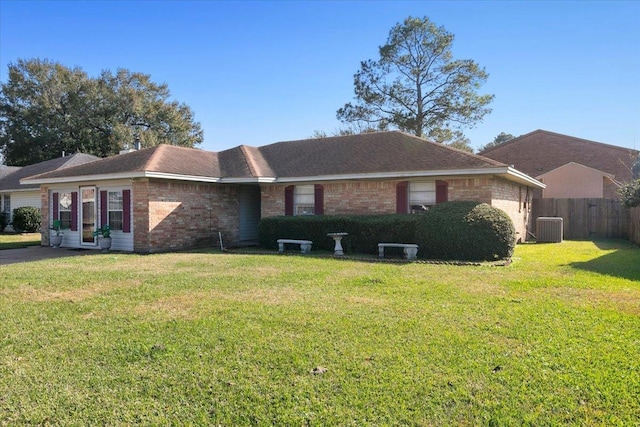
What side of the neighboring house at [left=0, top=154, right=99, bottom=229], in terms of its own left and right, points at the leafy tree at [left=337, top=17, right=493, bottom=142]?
left

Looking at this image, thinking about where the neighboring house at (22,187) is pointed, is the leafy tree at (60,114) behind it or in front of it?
behind

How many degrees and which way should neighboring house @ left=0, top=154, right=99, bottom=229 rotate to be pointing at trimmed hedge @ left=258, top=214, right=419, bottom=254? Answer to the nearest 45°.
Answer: approximately 45° to its left

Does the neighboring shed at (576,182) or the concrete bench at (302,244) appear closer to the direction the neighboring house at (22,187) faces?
the concrete bench

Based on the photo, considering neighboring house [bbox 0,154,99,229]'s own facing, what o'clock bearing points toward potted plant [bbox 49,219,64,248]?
The potted plant is roughly at 10 o'clock from the neighboring house.

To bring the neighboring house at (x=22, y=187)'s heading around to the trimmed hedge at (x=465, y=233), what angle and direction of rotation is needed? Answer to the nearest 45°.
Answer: approximately 45° to its left

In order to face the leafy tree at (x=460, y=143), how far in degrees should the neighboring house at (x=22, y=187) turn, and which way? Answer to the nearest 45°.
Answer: approximately 90° to its left

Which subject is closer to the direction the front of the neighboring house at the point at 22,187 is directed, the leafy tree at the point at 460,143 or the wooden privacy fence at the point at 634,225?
the wooden privacy fence

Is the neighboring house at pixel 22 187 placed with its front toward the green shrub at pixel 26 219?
yes

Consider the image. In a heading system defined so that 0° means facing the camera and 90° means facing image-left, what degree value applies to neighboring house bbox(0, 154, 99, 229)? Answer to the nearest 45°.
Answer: approximately 0°

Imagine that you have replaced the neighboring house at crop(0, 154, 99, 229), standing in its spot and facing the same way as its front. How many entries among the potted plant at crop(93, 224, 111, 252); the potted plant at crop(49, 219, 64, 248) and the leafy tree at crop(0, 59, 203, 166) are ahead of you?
2
